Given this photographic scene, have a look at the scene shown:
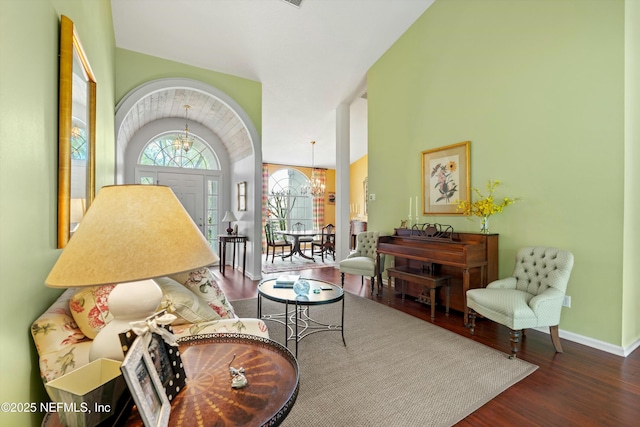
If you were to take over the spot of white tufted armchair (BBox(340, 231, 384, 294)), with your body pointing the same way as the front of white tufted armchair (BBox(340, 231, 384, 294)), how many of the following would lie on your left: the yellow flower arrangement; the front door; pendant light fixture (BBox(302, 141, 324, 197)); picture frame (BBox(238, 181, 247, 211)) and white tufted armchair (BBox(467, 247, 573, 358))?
2

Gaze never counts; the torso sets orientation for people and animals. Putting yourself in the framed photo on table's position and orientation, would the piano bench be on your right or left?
on your left

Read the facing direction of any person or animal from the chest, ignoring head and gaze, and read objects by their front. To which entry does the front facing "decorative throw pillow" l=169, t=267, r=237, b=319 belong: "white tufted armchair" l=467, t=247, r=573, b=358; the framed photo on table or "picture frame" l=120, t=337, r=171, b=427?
the white tufted armchair

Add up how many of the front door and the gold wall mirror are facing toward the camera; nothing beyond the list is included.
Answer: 1

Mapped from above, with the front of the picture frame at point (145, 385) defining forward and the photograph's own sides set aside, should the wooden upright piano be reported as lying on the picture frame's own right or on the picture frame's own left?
on the picture frame's own left

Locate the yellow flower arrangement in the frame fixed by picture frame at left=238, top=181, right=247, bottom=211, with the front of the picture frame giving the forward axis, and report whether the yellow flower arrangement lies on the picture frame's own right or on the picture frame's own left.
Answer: on the picture frame's own left

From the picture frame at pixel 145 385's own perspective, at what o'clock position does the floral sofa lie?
The floral sofa is roughly at 7 o'clock from the picture frame.

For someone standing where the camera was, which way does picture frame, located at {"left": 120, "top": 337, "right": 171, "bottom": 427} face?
facing the viewer and to the right of the viewer

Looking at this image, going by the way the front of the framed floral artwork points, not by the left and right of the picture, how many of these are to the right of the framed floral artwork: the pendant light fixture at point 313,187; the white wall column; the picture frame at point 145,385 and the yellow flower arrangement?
2

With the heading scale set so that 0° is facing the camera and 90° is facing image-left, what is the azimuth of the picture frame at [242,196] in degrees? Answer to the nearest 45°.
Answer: approximately 45°

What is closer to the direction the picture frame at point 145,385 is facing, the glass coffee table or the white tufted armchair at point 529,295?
the white tufted armchair

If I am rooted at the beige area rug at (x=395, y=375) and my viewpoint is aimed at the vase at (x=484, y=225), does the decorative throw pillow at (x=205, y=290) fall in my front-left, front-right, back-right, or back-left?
back-left

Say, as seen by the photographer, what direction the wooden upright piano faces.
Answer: facing the viewer and to the left of the viewer

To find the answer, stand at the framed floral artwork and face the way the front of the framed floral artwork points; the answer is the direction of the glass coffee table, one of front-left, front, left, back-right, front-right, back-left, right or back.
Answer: front

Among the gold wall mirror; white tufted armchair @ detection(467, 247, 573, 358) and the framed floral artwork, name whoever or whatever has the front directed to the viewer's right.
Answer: the gold wall mirror

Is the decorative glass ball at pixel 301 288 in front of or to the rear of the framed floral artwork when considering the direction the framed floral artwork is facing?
in front

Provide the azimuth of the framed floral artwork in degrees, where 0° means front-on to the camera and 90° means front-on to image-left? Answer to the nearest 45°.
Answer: approximately 45°
